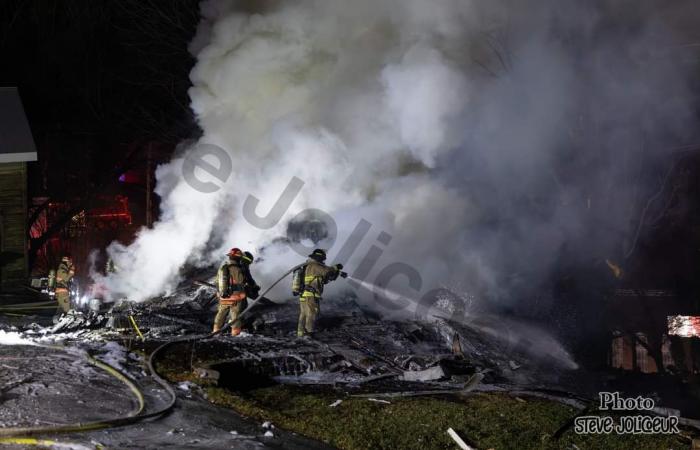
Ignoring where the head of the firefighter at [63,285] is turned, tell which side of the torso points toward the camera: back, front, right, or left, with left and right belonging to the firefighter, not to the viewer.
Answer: right

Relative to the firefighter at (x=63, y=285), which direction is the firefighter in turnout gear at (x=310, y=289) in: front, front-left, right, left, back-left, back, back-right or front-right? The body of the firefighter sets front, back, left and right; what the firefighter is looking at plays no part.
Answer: front-right

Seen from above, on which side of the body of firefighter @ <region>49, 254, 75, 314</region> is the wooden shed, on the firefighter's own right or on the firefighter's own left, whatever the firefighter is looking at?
on the firefighter's own left

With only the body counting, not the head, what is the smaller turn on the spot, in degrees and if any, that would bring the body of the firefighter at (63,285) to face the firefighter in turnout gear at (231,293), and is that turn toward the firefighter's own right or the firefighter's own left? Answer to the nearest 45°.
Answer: approximately 45° to the firefighter's own right

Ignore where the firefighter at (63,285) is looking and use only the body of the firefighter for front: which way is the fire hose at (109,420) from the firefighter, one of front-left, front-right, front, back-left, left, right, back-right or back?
right

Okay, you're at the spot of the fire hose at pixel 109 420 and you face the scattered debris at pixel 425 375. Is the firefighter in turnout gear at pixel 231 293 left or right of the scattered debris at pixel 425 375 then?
left
